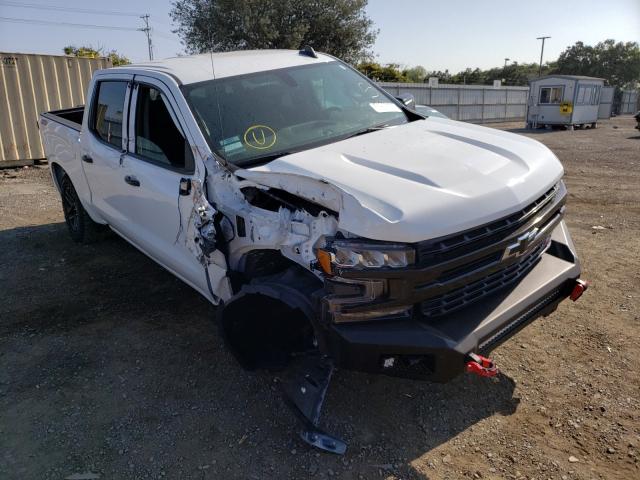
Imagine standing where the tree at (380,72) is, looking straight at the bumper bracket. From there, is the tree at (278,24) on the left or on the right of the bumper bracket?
right

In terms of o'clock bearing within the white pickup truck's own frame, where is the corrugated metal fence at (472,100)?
The corrugated metal fence is roughly at 8 o'clock from the white pickup truck.

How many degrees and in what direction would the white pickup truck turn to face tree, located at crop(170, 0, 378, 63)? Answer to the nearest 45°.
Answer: approximately 135° to its left

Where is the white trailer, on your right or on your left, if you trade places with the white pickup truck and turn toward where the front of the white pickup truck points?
on your left

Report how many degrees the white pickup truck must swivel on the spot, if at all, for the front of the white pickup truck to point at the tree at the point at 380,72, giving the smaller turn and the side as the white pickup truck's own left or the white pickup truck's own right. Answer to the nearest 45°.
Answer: approximately 135° to the white pickup truck's own left

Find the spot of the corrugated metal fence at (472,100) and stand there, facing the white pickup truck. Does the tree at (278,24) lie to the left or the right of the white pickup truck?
right

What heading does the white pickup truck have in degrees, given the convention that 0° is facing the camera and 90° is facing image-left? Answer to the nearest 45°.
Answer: approximately 315°
